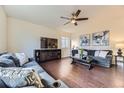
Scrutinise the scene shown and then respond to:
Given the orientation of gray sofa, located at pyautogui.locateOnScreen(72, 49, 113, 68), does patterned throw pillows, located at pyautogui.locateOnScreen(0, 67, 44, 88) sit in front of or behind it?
in front

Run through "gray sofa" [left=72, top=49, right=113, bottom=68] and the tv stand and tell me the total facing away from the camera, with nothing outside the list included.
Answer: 0

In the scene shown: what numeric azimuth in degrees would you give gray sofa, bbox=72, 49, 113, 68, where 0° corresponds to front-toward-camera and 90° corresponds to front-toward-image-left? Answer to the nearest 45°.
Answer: approximately 45°

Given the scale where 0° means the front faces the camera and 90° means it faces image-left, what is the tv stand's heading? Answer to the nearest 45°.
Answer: approximately 315°
